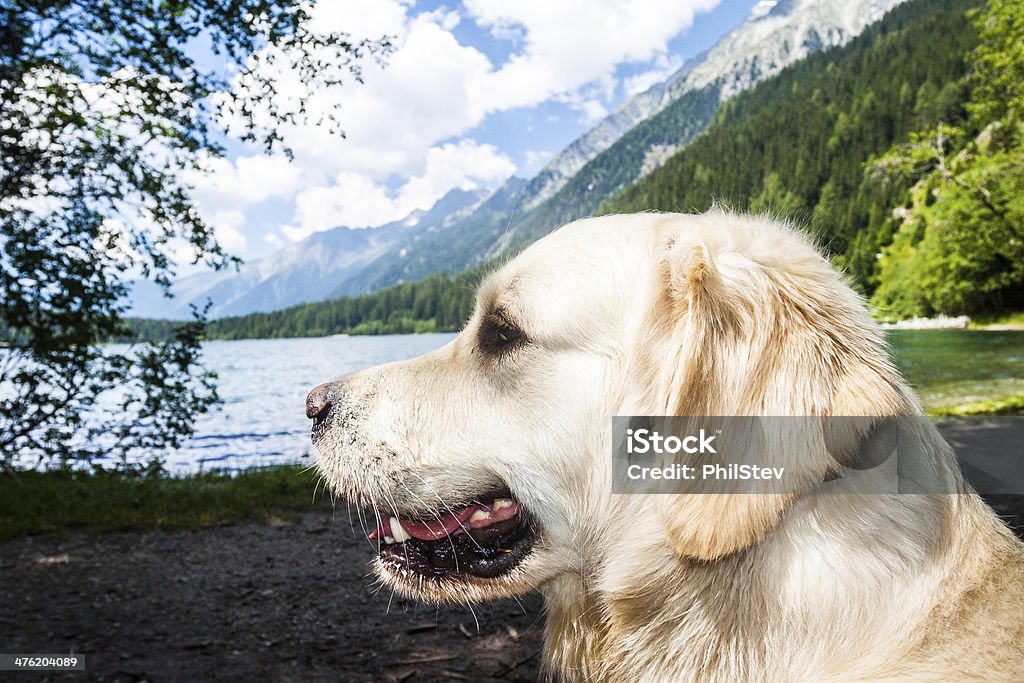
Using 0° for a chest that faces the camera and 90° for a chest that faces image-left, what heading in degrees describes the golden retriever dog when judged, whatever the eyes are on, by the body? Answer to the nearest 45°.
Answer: approximately 90°
